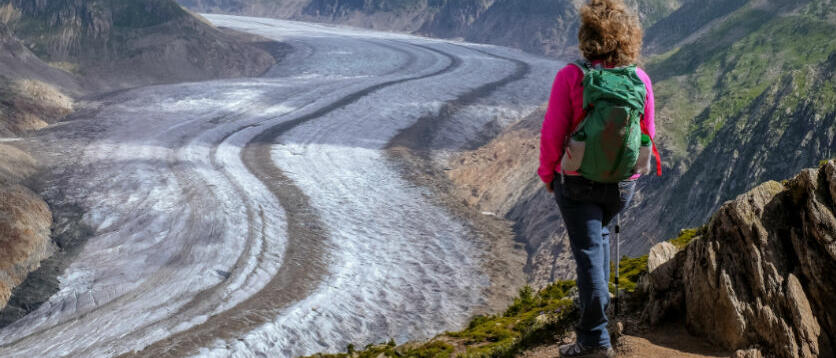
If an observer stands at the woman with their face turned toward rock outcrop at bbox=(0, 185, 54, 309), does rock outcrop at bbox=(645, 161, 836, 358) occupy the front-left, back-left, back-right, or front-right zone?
back-right

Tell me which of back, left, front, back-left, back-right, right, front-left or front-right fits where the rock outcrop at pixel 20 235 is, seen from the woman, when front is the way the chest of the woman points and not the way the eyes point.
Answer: front

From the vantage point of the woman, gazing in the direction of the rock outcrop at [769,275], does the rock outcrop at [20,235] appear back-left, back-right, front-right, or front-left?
back-left

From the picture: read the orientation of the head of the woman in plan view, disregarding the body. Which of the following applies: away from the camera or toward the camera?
away from the camera

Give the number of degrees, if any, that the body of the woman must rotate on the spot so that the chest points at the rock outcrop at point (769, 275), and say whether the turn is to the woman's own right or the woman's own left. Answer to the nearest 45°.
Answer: approximately 90° to the woman's own right

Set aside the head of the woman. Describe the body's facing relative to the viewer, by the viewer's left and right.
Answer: facing away from the viewer and to the left of the viewer
